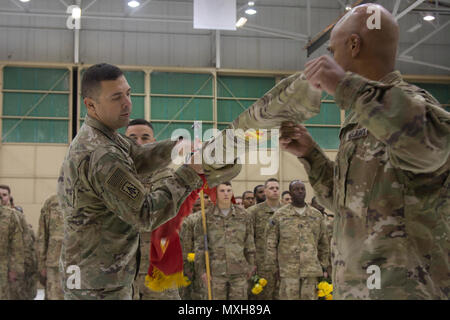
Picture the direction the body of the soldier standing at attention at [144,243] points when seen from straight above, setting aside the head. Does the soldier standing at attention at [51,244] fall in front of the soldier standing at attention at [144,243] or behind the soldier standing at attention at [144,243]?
behind

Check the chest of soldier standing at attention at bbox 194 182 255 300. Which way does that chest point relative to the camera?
toward the camera

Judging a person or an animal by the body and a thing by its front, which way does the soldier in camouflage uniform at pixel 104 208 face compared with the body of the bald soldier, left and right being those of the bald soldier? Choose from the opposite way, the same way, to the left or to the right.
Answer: the opposite way

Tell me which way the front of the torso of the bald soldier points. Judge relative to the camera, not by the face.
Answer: to the viewer's left

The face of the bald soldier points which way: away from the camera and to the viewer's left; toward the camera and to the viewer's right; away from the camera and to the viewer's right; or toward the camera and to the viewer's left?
away from the camera and to the viewer's left

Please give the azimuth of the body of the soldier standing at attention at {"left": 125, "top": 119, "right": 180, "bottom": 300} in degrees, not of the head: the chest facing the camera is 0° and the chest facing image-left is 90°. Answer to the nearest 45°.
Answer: approximately 0°

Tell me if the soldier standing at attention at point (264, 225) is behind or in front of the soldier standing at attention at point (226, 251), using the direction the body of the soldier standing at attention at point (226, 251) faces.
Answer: behind

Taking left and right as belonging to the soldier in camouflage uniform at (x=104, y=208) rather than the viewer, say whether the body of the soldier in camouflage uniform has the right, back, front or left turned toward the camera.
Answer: right

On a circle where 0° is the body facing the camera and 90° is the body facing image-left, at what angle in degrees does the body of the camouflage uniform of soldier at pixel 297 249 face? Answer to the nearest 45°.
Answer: approximately 0°

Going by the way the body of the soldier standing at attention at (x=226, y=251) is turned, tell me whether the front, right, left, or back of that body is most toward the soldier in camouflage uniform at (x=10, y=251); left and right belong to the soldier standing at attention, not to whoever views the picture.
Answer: right
